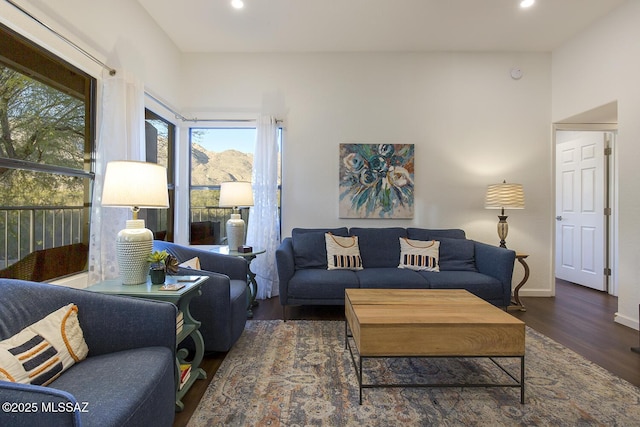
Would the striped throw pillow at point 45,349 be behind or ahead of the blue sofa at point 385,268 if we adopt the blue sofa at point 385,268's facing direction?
ahead

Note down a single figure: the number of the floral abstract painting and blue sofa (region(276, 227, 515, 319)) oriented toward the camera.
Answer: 2

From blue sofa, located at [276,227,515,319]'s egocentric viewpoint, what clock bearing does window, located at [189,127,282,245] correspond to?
The window is roughly at 3 o'clock from the blue sofa.

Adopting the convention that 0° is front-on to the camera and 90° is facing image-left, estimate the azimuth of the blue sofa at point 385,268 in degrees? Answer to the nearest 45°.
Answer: approximately 0°

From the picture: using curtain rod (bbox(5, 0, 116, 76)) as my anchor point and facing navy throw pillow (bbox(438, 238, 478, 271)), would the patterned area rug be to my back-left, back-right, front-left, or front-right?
front-right

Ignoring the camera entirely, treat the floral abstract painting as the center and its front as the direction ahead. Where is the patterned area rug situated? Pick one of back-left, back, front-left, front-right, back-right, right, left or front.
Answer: front

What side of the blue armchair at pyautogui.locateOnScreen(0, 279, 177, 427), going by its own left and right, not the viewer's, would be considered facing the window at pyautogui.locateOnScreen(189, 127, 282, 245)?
left

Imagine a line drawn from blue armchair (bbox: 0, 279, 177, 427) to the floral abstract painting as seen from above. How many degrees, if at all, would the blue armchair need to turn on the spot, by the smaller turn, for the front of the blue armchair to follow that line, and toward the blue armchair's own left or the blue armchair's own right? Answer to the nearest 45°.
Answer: approximately 45° to the blue armchair's own left

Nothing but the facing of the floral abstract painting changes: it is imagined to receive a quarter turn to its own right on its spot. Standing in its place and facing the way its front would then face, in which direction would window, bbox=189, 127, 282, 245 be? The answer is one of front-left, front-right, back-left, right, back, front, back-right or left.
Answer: front

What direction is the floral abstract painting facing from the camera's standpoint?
toward the camera

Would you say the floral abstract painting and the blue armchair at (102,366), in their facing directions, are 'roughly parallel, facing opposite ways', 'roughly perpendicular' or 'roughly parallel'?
roughly perpendicular

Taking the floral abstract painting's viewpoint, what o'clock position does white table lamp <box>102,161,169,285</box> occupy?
The white table lamp is roughly at 1 o'clock from the floral abstract painting.

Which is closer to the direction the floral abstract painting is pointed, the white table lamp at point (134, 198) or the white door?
the white table lamp

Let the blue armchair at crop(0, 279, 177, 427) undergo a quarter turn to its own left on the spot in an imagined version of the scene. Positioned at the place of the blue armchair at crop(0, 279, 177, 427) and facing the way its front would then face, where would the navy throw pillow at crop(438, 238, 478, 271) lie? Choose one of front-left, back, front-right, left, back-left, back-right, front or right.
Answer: front-right

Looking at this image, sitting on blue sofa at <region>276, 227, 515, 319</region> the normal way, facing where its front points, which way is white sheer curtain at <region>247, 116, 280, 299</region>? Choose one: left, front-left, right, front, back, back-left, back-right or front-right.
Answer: right

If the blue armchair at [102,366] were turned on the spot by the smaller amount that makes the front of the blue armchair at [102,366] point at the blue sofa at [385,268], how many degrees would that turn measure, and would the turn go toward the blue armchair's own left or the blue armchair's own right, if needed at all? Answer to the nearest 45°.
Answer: approximately 45° to the blue armchair's own left

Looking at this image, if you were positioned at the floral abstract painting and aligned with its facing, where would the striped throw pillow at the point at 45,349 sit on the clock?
The striped throw pillow is roughly at 1 o'clock from the floral abstract painting.
